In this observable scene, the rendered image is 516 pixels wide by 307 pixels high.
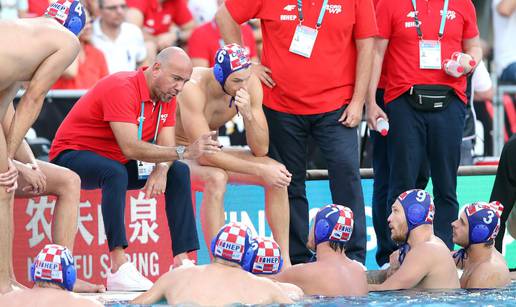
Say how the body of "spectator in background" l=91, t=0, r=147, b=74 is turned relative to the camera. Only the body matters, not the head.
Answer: toward the camera

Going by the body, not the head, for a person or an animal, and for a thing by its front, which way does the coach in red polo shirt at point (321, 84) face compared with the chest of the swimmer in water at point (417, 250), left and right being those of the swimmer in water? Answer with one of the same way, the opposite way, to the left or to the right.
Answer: to the left

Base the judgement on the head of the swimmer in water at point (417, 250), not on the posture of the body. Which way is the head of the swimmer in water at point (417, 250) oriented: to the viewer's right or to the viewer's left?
to the viewer's left

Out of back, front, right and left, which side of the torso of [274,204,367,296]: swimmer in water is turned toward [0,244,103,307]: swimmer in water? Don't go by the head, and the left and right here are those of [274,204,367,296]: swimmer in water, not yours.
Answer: left

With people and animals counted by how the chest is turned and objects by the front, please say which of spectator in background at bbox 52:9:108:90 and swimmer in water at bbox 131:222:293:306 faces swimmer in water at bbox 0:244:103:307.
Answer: the spectator in background

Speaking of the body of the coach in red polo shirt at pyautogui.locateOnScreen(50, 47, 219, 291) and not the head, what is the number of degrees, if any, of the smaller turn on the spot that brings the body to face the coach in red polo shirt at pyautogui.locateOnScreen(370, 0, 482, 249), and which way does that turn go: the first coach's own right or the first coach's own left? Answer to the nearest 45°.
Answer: approximately 45° to the first coach's own left

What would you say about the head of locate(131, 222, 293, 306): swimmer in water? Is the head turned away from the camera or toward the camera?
away from the camera

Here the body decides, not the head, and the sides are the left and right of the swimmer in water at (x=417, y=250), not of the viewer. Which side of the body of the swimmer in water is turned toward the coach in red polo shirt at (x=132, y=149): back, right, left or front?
front

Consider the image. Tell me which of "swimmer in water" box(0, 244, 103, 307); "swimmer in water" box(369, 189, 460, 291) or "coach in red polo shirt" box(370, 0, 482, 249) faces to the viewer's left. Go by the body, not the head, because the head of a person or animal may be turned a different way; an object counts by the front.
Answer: "swimmer in water" box(369, 189, 460, 291)

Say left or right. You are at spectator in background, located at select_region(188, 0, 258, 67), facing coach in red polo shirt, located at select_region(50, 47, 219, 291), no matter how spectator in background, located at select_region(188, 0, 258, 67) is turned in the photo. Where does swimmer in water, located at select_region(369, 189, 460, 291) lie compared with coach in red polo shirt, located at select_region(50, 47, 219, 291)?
left

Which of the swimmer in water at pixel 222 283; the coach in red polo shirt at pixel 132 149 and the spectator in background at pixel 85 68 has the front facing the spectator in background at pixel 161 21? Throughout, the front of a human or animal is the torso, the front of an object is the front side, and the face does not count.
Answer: the swimmer in water

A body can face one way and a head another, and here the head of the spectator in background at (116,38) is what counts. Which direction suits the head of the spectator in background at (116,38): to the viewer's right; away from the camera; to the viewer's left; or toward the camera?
toward the camera

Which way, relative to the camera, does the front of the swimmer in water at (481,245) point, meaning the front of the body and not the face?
to the viewer's left

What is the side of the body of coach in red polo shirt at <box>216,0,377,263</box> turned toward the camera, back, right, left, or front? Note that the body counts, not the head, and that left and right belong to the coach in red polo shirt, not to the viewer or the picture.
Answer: front

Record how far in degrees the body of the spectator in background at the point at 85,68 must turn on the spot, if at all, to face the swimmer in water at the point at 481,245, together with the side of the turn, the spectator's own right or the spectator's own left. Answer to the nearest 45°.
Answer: approximately 45° to the spectator's own left

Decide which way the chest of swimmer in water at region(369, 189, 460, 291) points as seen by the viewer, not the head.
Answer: to the viewer's left

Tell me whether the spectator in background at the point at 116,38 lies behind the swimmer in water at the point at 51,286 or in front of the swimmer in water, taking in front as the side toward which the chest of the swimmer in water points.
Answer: in front

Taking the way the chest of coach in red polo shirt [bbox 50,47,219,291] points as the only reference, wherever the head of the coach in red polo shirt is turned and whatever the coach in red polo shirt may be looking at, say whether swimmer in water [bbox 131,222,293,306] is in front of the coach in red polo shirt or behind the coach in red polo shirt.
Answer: in front

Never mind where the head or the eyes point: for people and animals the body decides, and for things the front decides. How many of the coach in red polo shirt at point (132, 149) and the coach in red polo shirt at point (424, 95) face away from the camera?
0
